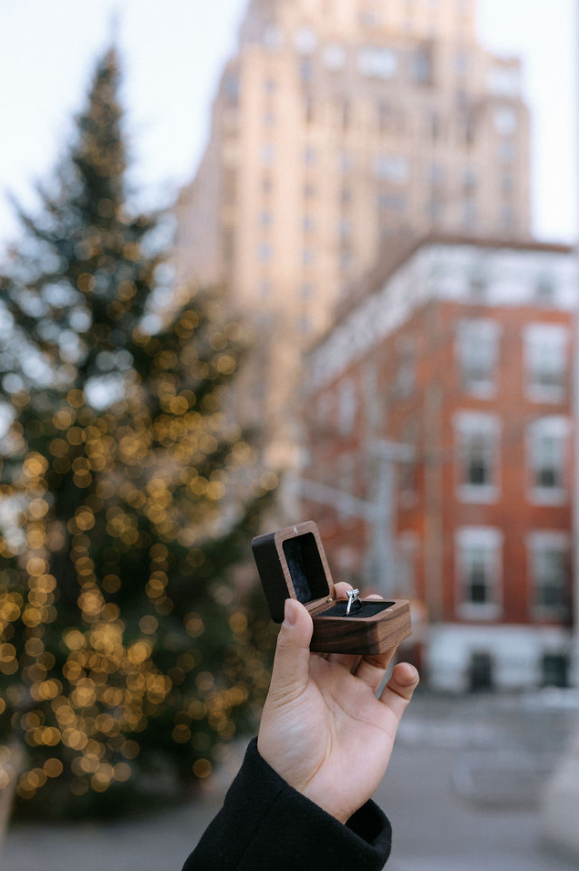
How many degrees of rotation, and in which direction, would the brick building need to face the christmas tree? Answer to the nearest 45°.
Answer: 0° — it already faces it

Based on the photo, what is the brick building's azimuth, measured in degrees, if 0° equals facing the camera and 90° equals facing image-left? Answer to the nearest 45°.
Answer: approximately 0°
